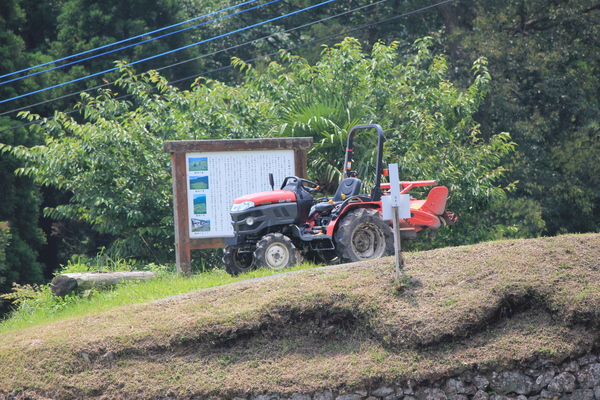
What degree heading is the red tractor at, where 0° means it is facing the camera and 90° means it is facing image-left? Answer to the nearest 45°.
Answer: approximately 45°

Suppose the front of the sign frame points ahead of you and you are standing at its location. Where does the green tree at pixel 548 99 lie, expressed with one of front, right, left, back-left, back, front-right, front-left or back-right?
back-left

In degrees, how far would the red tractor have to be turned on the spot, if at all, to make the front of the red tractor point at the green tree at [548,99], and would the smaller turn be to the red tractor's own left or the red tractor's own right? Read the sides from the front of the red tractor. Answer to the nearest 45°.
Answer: approximately 180°

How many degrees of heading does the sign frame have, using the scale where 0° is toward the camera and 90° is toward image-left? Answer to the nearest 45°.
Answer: approximately 0°

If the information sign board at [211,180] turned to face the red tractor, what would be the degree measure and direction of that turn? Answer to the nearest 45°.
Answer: approximately 45° to its left

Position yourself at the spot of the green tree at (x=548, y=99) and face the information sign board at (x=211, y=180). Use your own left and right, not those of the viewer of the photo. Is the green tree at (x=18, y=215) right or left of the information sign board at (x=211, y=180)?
right

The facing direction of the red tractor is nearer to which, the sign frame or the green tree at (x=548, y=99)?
the sign frame

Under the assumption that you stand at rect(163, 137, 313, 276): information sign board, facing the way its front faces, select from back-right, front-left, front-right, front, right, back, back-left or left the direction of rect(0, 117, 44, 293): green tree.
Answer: back-right

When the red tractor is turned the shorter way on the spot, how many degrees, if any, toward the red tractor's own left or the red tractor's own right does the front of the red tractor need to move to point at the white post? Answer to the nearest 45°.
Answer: approximately 90° to the red tractor's own left
